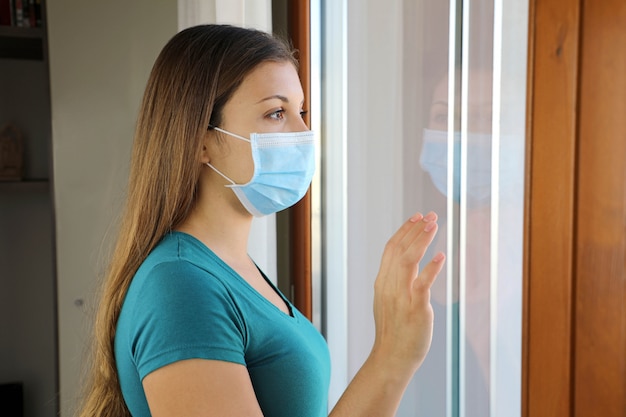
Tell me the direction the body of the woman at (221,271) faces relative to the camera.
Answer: to the viewer's right

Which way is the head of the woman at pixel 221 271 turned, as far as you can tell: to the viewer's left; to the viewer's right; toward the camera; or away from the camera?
to the viewer's right

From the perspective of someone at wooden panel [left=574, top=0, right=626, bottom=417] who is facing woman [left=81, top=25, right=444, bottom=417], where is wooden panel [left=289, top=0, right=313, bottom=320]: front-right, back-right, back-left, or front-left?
front-right

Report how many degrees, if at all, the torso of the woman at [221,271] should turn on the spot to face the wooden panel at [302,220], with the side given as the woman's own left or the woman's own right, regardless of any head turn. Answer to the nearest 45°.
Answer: approximately 90° to the woman's own left
